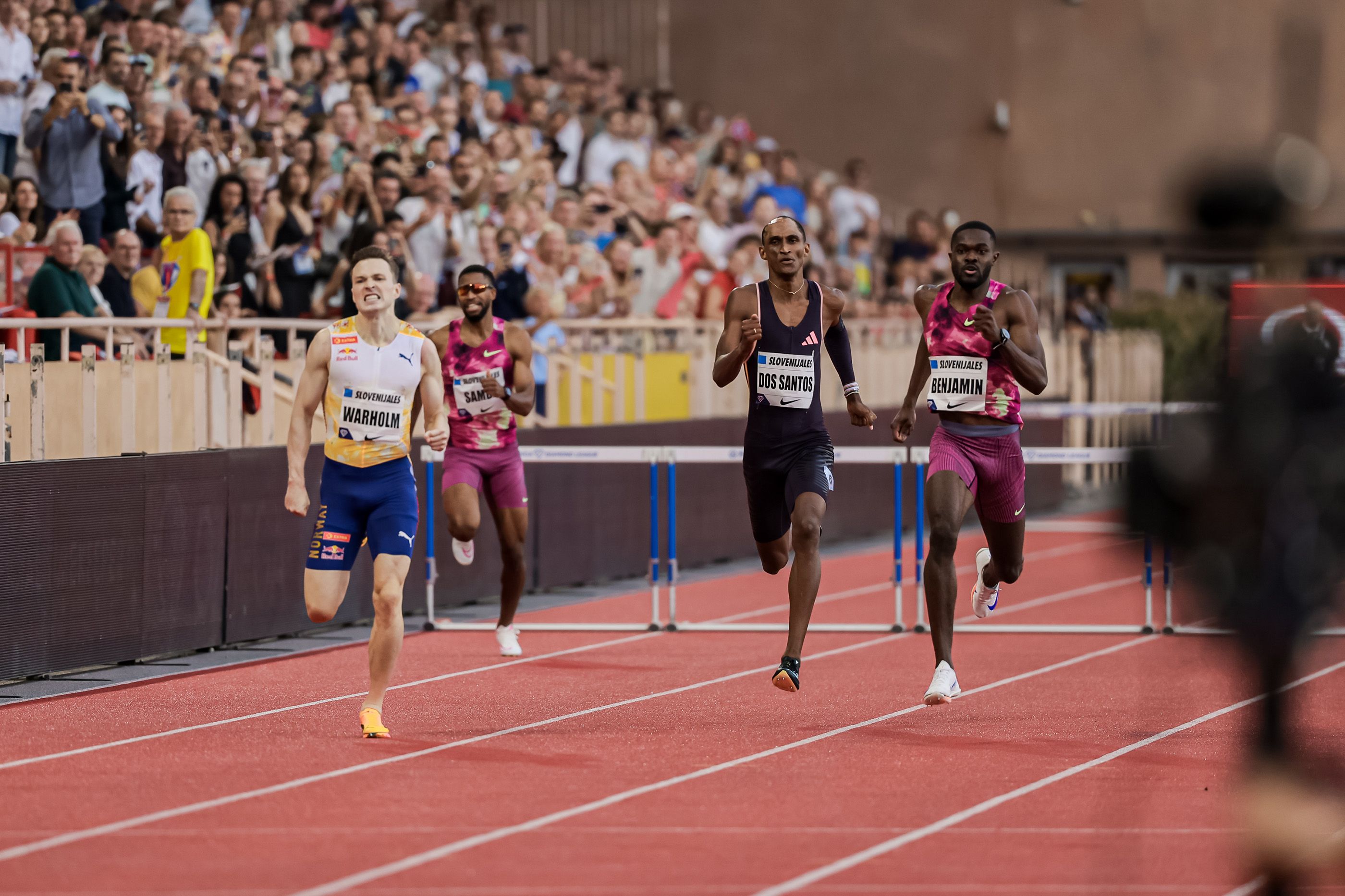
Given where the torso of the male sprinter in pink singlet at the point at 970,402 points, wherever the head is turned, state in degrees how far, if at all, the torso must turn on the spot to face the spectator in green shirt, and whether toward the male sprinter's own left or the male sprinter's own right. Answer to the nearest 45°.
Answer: approximately 90° to the male sprinter's own right

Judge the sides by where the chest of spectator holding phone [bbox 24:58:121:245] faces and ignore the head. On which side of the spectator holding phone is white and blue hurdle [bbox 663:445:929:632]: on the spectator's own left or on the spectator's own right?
on the spectator's own left

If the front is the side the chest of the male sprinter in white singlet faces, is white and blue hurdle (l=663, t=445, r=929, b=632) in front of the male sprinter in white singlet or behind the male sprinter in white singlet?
behind

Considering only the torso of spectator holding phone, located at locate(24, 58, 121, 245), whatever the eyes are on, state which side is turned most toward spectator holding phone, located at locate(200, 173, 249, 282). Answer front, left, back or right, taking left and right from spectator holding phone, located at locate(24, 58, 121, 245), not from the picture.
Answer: left

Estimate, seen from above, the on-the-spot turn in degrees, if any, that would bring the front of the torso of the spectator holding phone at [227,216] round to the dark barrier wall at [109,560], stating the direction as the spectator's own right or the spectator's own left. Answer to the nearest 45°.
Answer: approximately 45° to the spectator's own right

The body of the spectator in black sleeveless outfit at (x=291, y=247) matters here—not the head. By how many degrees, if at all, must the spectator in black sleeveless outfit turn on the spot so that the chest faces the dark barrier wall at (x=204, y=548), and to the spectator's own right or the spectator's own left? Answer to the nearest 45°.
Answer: approximately 45° to the spectator's own right

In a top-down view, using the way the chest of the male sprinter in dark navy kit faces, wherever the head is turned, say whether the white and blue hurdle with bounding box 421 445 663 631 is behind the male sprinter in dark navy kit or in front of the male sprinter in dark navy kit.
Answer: behind

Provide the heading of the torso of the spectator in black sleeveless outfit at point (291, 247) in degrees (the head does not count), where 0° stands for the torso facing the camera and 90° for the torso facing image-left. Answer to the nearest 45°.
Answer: approximately 315°
